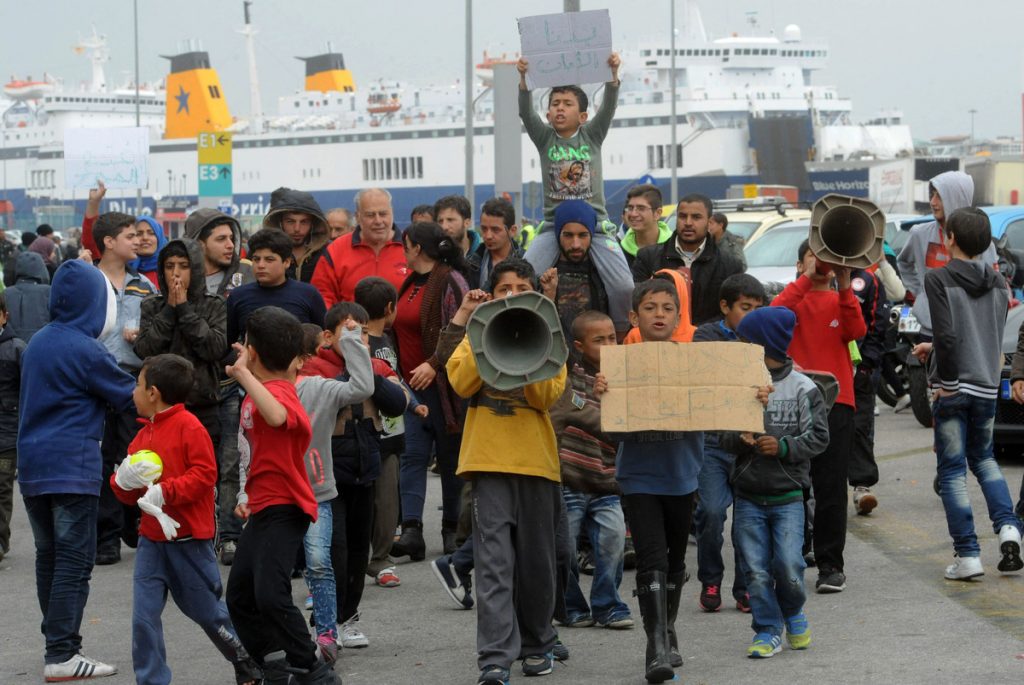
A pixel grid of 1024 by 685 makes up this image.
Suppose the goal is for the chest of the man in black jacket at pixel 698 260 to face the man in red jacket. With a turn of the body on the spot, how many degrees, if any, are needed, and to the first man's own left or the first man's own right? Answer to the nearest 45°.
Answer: approximately 90° to the first man's own right

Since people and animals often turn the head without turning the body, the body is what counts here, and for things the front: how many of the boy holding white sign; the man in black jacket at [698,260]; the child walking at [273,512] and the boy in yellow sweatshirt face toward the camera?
3

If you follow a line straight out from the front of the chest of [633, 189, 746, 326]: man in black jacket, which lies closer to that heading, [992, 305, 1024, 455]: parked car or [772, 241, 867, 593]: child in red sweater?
the child in red sweater

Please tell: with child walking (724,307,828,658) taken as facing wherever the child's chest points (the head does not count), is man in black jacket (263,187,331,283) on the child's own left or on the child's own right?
on the child's own right

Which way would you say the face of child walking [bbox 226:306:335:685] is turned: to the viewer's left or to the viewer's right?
to the viewer's left
